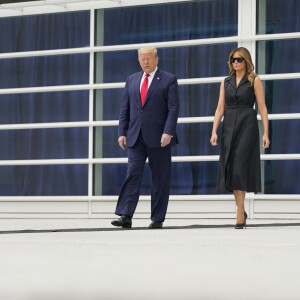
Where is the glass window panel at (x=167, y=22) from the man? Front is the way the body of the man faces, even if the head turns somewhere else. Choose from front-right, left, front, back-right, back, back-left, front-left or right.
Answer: back-right

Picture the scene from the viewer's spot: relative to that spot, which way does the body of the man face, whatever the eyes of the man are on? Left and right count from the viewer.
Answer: facing the viewer and to the left of the viewer

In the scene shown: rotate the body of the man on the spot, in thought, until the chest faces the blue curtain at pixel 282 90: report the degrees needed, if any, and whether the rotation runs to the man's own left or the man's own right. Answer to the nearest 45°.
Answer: approximately 180°

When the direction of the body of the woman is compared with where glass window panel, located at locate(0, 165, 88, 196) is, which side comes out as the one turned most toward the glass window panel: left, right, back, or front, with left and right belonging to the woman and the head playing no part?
right

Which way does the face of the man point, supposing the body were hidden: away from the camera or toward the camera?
toward the camera

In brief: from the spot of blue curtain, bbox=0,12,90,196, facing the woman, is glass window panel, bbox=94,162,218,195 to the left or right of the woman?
left

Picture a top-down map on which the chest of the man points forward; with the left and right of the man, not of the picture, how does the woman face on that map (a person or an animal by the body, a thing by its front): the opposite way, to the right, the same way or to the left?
the same way

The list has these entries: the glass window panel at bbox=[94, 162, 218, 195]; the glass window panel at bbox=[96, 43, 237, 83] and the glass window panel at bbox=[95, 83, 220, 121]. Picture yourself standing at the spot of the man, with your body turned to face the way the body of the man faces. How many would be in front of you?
0

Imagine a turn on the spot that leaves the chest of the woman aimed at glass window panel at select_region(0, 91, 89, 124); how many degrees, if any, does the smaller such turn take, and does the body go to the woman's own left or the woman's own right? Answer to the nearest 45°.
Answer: approximately 90° to the woman's own right

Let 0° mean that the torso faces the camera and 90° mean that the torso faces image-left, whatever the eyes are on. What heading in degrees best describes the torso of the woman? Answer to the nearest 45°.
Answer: approximately 45°

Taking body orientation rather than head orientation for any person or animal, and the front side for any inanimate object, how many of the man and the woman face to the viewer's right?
0

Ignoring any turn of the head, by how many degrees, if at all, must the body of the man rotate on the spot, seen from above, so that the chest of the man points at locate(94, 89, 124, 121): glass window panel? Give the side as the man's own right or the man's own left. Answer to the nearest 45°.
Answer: approximately 135° to the man's own right

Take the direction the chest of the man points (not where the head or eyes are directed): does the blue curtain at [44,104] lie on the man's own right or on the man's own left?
on the man's own right

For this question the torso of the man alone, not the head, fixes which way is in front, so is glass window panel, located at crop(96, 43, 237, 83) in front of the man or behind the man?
behind

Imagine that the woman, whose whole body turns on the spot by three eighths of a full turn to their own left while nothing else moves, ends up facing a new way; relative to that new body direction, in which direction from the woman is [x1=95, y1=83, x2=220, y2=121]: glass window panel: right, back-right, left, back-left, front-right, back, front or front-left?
left
